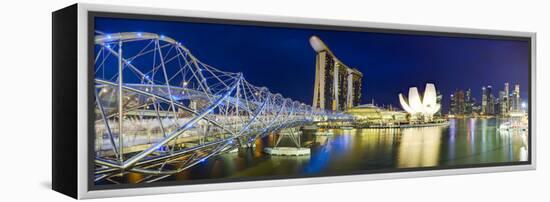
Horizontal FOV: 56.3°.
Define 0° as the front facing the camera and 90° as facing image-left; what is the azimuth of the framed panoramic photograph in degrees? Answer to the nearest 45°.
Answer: approximately 315°
